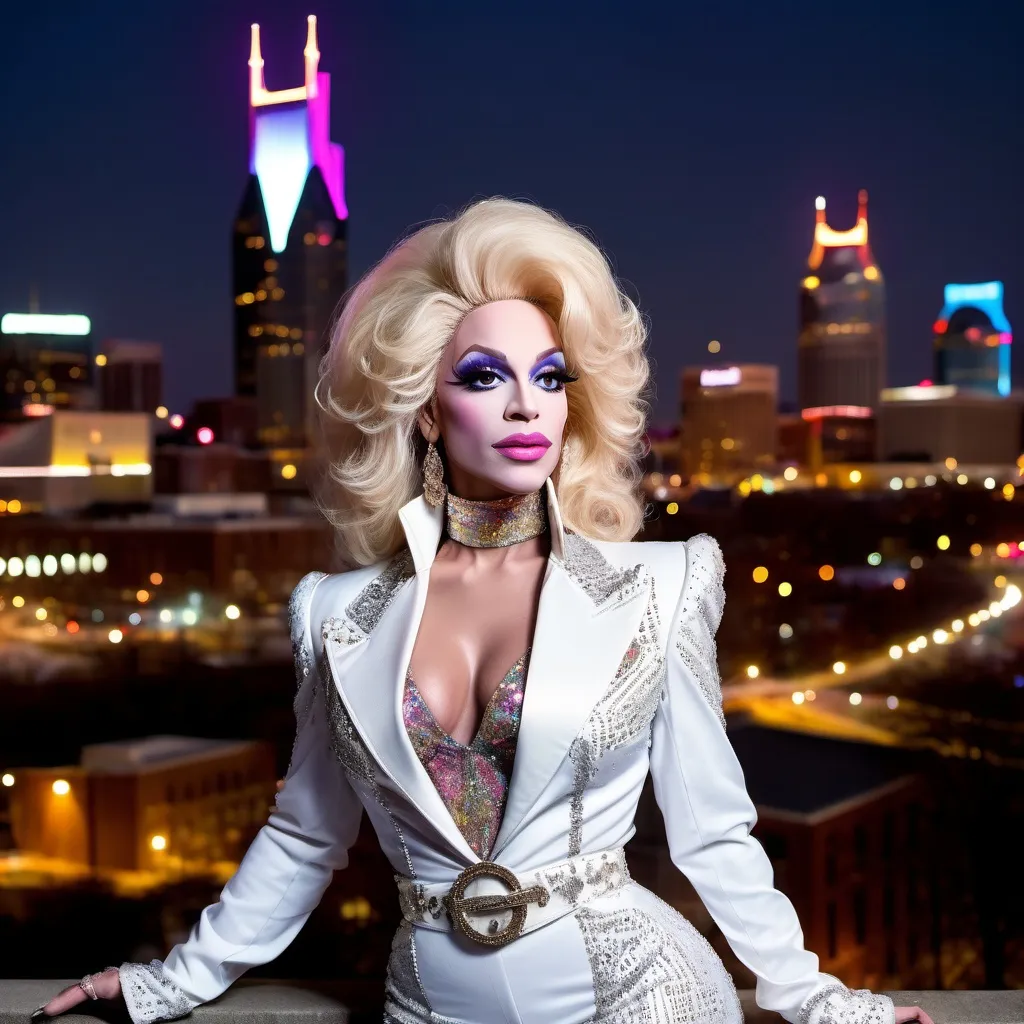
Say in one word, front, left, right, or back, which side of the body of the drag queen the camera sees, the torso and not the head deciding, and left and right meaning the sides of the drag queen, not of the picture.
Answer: front

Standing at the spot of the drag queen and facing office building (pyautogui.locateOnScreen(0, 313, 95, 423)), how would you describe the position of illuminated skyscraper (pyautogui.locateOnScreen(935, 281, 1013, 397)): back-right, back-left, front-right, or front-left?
front-right

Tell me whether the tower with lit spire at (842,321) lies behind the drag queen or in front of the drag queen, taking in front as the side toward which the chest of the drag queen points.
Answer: behind

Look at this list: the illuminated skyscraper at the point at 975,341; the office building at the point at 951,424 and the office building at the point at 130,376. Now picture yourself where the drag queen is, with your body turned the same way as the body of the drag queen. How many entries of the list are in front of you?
0

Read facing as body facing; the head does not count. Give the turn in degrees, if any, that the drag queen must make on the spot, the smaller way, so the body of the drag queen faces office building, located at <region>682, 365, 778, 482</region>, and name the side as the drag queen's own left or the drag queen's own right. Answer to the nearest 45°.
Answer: approximately 180°

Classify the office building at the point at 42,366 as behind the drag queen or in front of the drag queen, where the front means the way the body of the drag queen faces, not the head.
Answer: behind

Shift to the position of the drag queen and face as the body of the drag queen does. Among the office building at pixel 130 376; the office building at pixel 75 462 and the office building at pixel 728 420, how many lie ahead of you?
0

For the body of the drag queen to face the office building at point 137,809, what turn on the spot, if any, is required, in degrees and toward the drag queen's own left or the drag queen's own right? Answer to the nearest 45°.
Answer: approximately 180°

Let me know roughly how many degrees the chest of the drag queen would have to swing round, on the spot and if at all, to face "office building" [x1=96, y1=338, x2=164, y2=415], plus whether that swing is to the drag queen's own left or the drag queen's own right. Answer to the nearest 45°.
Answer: approximately 180°
